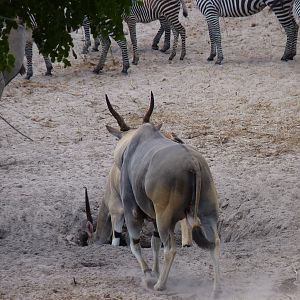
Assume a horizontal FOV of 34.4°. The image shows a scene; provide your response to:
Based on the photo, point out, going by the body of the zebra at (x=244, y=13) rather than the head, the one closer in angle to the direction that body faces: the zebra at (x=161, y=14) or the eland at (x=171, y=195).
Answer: the zebra

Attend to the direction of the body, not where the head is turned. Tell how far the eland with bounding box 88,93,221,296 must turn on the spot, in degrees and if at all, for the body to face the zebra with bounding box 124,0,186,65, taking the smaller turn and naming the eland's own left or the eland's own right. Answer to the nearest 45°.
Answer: approximately 45° to the eland's own right

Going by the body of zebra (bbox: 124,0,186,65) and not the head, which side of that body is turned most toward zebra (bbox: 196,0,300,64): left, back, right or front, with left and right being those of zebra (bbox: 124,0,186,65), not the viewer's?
back

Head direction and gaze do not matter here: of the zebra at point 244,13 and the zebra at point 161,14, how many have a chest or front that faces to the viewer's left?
2

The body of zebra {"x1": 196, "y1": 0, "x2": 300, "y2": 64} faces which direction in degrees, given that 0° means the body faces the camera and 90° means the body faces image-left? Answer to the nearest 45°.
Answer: approximately 90°

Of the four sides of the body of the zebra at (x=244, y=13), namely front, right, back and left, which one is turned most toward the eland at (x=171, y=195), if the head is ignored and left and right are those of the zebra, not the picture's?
left

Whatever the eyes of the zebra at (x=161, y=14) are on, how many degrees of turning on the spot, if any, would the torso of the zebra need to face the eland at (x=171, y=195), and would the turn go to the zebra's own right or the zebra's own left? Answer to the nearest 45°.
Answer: approximately 90° to the zebra's own left

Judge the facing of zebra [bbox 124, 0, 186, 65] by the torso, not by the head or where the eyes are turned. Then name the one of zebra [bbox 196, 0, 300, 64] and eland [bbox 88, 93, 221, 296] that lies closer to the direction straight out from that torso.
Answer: the eland

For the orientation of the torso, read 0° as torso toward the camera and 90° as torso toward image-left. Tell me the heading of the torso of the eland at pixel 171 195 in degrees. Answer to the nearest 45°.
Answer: approximately 135°

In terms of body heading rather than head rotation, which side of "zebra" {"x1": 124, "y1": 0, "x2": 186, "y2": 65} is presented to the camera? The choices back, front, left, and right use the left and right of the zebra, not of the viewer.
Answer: left

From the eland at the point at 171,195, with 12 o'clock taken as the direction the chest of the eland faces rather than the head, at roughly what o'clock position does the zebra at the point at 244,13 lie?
The zebra is roughly at 2 o'clock from the eland.
